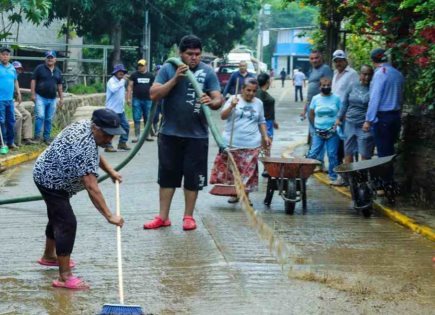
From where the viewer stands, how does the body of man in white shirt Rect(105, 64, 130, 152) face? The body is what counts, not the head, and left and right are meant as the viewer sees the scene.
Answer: facing to the right of the viewer

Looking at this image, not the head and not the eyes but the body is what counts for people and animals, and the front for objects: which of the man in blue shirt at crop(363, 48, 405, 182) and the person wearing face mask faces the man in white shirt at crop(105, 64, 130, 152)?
the man in blue shirt

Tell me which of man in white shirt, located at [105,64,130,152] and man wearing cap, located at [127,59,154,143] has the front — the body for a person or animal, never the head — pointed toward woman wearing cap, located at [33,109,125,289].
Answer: man wearing cap, located at [127,59,154,143]

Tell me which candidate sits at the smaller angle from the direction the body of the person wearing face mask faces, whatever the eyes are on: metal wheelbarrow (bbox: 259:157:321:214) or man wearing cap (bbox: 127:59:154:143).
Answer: the metal wheelbarrow

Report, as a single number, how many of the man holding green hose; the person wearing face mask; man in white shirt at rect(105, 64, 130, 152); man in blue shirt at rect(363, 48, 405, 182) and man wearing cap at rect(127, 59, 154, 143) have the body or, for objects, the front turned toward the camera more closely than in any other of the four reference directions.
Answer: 3

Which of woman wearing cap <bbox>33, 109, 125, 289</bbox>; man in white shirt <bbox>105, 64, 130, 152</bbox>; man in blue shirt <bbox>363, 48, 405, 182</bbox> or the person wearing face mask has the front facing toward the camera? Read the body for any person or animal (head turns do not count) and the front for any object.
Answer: the person wearing face mask

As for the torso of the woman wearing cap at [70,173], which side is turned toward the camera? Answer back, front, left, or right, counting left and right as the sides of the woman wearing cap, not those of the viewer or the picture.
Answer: right

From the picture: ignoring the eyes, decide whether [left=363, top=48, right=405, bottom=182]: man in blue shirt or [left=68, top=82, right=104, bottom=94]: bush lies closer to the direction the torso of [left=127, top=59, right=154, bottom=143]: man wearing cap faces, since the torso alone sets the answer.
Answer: the man in blue shirt

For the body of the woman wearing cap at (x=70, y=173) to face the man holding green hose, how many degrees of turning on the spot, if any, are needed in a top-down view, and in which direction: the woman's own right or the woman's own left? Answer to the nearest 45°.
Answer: approximately 45° to the woman's own left
